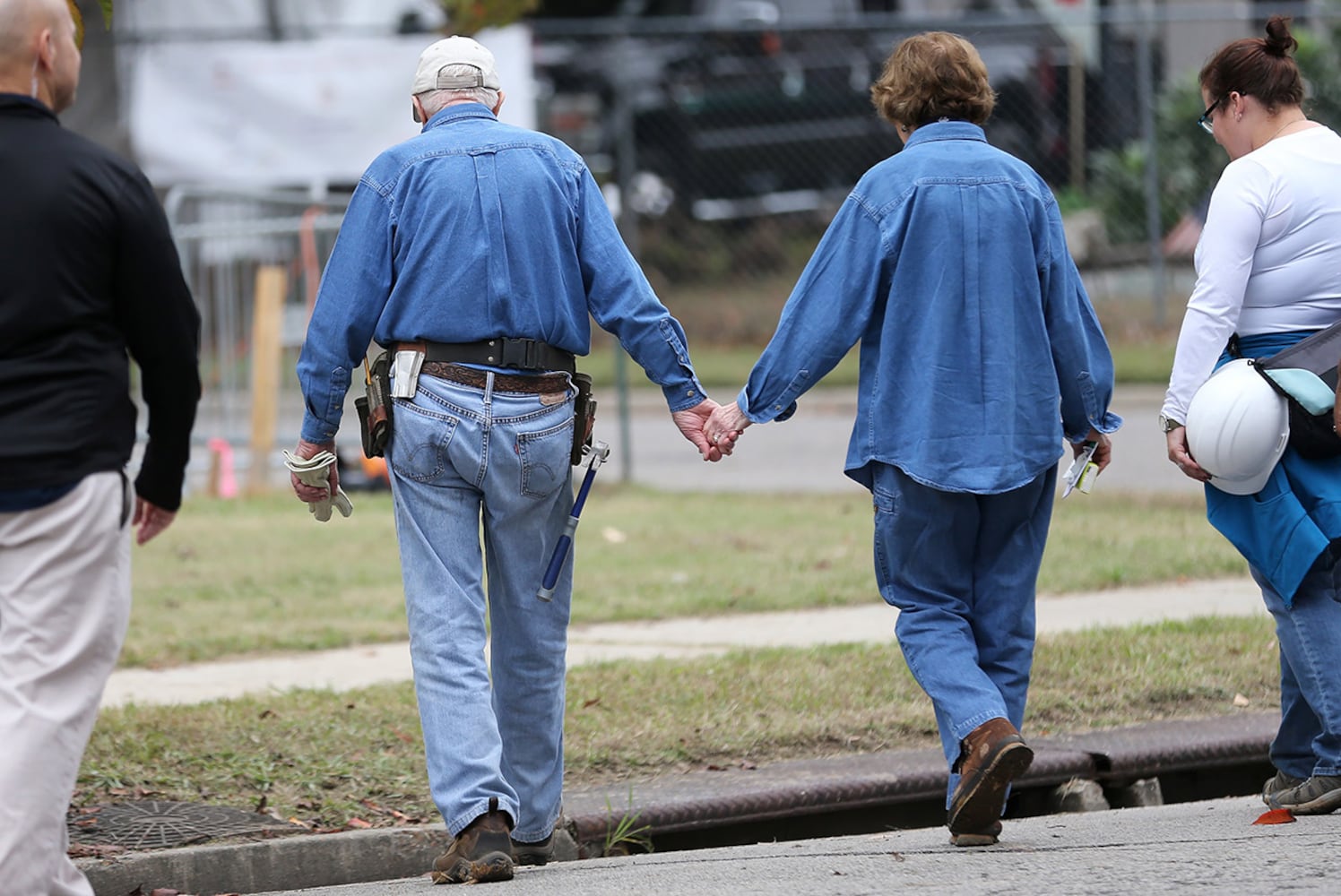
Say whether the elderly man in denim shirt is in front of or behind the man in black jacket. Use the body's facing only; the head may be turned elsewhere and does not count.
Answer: in front

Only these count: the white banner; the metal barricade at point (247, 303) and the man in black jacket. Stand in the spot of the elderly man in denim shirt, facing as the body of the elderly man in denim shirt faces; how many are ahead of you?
2

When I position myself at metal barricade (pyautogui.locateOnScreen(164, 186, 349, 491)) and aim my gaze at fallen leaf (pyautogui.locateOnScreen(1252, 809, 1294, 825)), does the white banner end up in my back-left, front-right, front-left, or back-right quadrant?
back-left

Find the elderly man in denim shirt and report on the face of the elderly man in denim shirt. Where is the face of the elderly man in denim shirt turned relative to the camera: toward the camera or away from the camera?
away from the camera

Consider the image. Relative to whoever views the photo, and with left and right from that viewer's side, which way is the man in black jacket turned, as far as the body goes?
facing away from the viewer and to the right of the viewer

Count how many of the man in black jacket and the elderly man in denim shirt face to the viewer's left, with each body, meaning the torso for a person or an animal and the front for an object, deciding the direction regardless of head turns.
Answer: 0

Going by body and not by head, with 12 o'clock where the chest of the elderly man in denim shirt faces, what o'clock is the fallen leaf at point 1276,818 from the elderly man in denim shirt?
The fallen leaf is roughly at 3 o'clock from the elderly man in denim shirt.

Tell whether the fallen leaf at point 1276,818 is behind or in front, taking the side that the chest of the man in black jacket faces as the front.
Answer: in front

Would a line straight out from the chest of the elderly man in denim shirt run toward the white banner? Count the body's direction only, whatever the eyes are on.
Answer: yes

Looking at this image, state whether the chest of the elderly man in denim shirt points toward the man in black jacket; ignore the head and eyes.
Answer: no

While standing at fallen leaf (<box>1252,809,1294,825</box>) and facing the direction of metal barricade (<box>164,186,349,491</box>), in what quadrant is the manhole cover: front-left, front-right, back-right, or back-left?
front-left

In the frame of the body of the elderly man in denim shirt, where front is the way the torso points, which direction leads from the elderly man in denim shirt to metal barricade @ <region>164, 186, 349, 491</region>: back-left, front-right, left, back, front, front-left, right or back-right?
front

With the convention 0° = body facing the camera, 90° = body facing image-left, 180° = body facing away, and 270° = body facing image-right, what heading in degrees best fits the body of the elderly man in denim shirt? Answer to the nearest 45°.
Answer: approximately 180°

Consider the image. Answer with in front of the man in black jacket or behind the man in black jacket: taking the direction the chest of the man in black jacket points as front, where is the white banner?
in front

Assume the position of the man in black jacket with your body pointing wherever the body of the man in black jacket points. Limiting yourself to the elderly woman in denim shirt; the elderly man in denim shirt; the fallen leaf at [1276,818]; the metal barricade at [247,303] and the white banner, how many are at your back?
0
